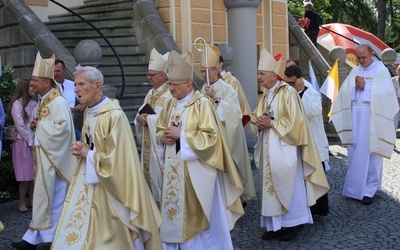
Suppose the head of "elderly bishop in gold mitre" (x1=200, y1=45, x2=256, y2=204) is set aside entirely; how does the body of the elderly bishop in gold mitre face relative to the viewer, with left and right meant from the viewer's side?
facing the viewer and to the left of the viewer

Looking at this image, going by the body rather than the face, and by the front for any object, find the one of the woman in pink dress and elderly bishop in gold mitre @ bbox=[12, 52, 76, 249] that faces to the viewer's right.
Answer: the woman in pink dress

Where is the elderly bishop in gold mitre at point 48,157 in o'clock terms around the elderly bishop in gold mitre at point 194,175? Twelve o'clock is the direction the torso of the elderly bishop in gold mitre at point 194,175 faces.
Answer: the elderly bishop in gold mitre at point 48,157 is roughly at 2 o'clock from the elderly bishop in gold mitre at point 194,175.

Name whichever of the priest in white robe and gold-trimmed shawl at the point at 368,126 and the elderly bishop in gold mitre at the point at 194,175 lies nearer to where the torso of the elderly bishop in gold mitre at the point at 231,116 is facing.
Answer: the elderly bishop in gold mitre

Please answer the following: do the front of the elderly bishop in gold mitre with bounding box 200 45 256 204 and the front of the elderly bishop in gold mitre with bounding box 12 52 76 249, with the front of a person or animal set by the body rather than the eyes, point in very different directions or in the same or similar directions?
same or similar directions

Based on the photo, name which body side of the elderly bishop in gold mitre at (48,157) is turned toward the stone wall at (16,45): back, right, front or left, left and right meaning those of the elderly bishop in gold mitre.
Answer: right

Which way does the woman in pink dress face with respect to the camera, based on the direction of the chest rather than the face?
to the viewer's right

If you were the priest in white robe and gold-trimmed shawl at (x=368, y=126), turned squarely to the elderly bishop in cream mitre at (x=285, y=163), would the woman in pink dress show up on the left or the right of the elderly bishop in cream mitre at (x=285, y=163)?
right
